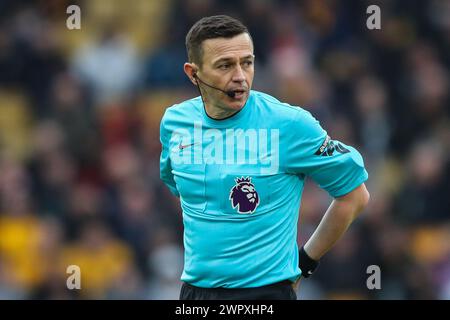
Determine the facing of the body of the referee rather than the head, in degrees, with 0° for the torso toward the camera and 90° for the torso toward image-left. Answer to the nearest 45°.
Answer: approximately 45°
